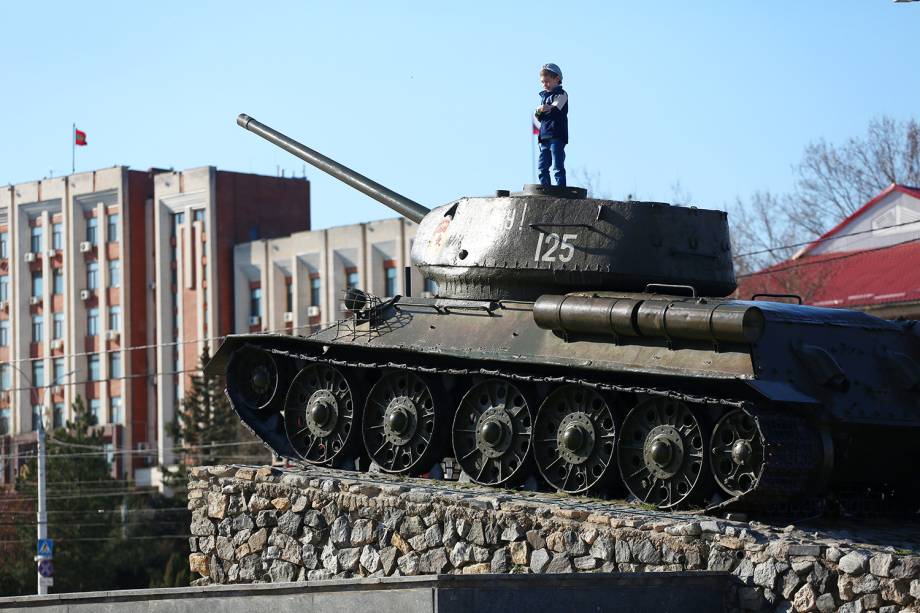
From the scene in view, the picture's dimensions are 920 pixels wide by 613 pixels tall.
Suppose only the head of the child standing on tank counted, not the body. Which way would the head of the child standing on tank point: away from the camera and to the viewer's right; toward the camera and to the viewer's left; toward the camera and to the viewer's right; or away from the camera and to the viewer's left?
toward the camera and to the viewer's left

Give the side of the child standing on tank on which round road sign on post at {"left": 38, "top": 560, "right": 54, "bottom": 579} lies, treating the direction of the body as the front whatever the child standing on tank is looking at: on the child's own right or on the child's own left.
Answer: on the child's own right

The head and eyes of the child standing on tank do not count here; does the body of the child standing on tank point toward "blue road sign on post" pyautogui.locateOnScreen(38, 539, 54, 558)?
no

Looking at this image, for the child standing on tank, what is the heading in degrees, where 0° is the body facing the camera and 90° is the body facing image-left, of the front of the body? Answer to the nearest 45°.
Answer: approximately 45°
